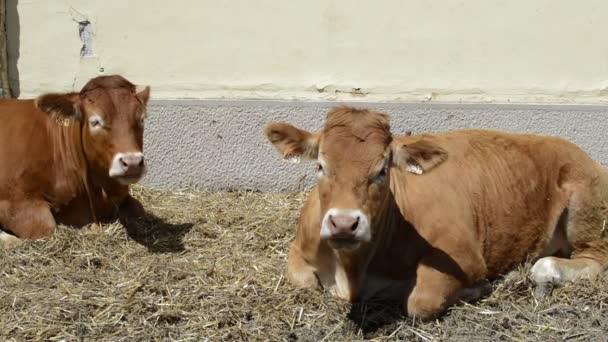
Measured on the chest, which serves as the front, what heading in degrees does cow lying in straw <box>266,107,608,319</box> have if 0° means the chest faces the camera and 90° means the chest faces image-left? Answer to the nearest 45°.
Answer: approximately 45°

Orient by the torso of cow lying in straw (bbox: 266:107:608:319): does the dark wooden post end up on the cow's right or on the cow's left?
on the cow's right
